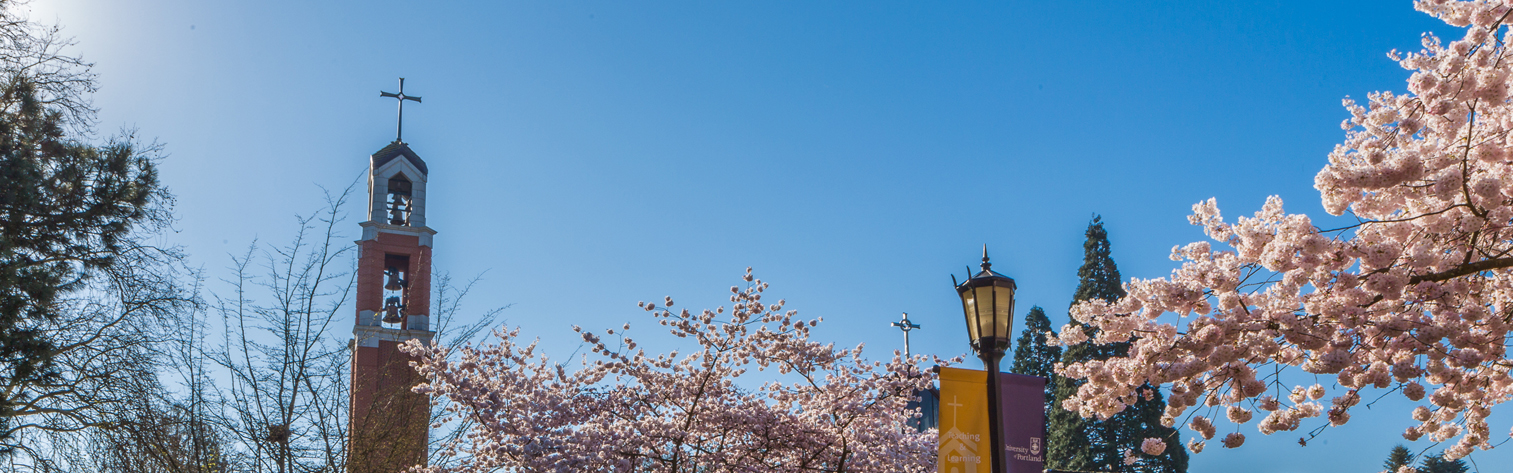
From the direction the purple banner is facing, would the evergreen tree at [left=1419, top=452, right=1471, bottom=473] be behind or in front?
behind

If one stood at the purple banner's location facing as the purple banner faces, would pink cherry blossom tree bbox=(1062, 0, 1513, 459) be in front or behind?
in front

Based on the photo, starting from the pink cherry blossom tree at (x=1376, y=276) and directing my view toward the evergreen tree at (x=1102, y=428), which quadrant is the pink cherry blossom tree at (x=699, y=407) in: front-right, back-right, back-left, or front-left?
front-left

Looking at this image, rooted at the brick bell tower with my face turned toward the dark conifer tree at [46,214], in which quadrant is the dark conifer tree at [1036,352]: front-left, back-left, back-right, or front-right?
back-left

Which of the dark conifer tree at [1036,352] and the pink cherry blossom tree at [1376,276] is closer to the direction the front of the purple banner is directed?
the pink cherry blossom tree

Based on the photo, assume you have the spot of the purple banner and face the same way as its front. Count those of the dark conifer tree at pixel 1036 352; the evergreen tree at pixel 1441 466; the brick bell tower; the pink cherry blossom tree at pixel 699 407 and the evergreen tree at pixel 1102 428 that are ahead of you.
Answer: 0

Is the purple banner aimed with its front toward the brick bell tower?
no

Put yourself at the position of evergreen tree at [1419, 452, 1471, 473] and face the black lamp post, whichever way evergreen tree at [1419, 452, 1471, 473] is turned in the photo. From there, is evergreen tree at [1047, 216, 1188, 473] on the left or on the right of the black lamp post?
right

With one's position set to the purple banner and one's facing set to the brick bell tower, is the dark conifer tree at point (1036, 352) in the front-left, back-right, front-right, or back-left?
front-right

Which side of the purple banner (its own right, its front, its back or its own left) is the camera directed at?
front

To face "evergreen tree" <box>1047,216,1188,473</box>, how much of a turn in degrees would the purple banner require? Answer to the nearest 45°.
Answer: approximately 180°

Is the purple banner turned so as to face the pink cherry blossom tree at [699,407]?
no

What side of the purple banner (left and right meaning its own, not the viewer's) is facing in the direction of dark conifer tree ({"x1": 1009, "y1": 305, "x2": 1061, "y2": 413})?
back

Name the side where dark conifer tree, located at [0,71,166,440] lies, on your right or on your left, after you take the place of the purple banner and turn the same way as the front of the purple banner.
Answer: on your right
